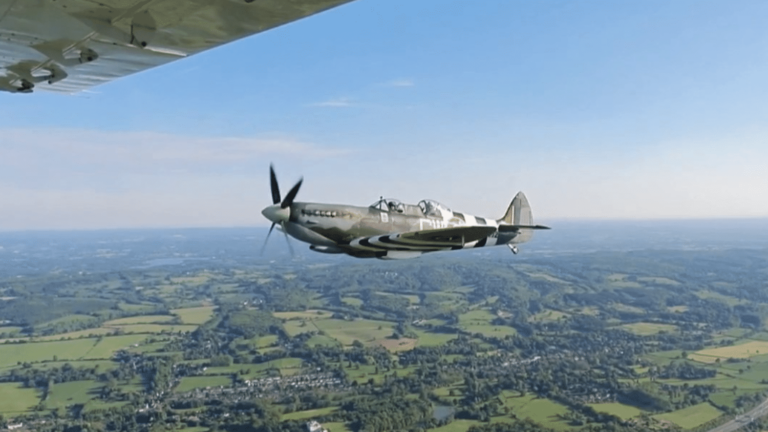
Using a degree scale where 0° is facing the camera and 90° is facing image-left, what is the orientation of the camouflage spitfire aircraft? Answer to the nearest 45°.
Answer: approximately 45°
